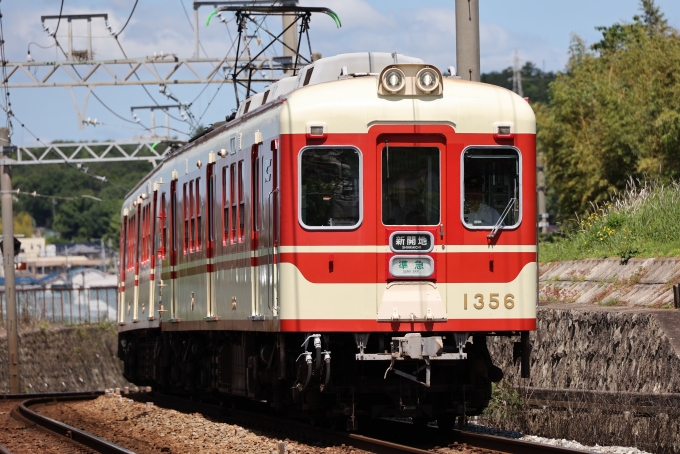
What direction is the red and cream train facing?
toward the camera
